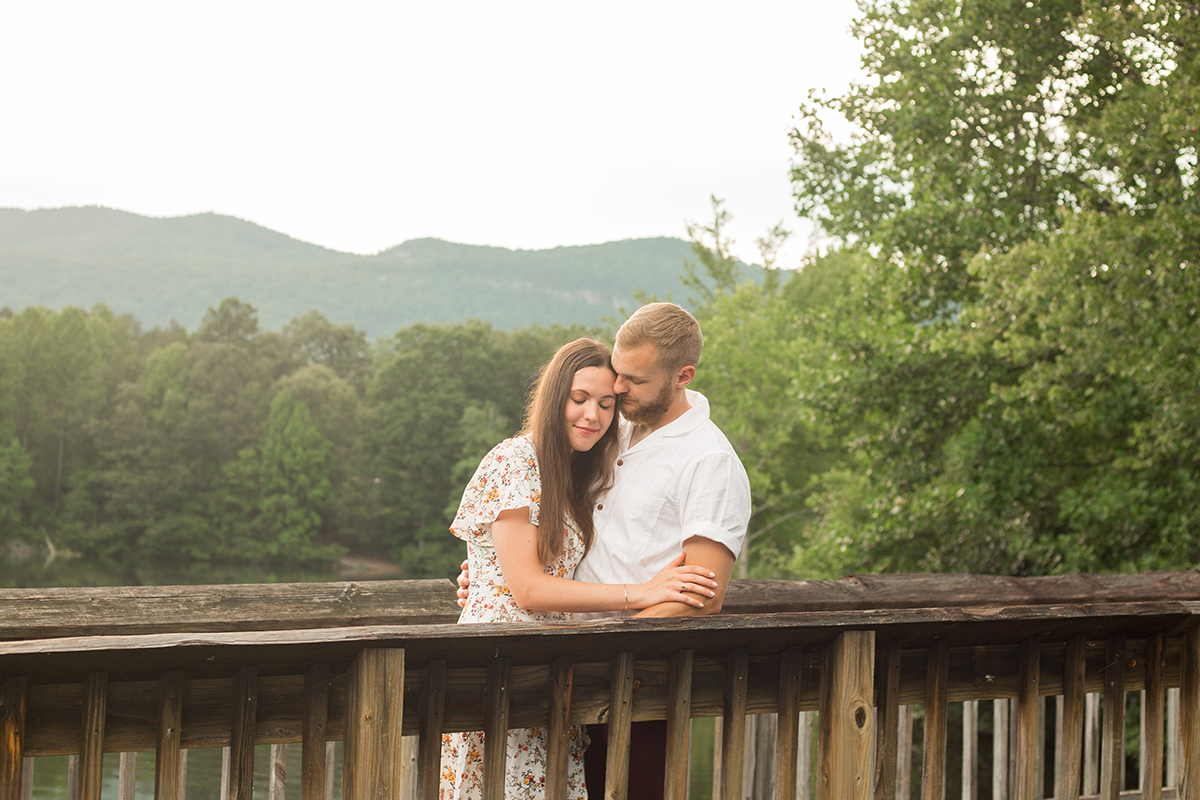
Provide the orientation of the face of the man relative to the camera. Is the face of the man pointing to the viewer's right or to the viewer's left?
to the viewer's left

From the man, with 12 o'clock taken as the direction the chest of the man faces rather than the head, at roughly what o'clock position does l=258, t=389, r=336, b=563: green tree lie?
The green tree is roughly at 4 o'clock from the man.

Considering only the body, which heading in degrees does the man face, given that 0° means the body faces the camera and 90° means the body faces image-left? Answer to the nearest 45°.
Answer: approximately 45°

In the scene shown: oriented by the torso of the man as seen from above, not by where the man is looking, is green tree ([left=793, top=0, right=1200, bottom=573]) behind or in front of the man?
behind

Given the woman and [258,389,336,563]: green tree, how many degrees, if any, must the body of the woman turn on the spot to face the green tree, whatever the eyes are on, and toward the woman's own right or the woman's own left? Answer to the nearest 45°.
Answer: approximately 135° to the woman's own left

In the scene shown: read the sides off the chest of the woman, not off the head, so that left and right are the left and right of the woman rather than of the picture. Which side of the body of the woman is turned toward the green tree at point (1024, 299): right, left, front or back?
left

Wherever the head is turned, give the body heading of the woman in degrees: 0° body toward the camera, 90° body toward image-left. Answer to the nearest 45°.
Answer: approximately 315°

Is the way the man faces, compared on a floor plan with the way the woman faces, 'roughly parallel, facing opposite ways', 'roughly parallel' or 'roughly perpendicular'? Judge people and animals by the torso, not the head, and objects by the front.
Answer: roughly perpendicular
